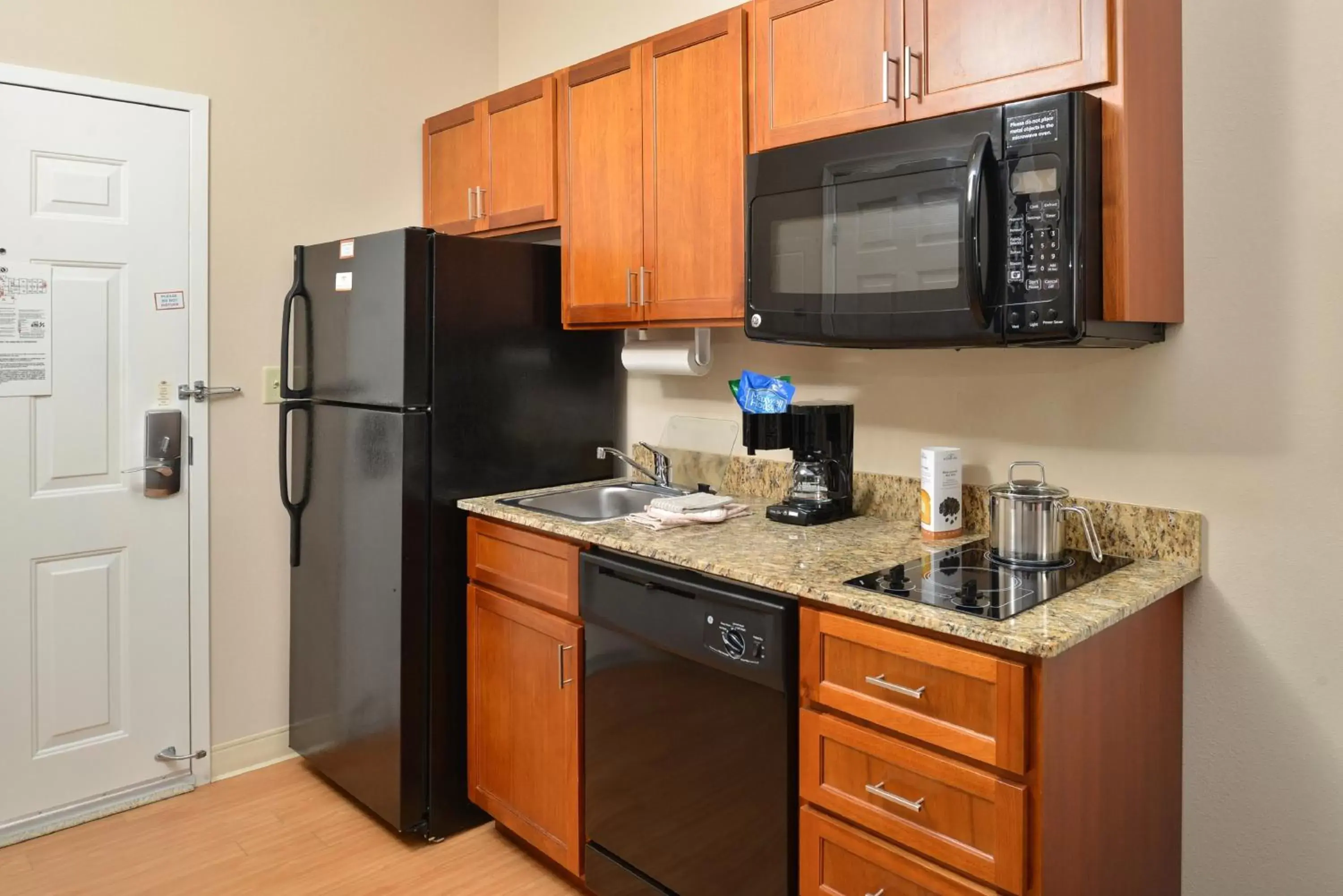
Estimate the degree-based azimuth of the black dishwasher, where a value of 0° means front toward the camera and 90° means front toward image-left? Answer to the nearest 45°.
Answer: approximately 45°

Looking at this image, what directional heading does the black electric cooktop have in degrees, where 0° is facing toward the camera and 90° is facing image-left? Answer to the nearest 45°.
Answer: approximately 45°

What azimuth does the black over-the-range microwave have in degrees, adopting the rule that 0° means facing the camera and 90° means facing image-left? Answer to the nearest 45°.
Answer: approximately 45°

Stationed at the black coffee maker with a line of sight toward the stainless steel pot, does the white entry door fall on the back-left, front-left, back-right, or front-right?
back-right
